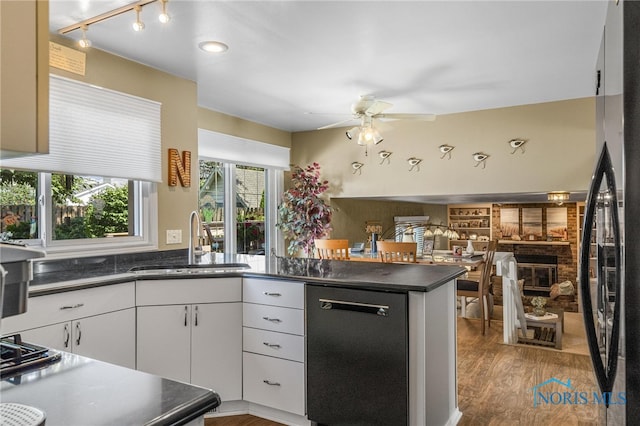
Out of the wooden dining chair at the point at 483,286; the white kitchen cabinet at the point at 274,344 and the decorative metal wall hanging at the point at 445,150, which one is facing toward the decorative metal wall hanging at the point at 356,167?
the wooden dining chair

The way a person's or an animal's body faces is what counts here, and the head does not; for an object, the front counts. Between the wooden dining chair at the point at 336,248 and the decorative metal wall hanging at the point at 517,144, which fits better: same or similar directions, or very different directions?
very different directions

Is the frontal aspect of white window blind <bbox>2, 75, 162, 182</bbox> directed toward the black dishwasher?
yes

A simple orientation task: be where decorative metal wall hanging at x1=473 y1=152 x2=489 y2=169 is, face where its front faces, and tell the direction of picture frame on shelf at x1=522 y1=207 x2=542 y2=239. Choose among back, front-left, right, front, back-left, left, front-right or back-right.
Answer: back

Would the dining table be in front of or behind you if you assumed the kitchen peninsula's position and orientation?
behind

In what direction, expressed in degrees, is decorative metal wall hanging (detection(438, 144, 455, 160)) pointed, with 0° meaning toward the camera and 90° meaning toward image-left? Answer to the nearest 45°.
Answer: approximately 0°

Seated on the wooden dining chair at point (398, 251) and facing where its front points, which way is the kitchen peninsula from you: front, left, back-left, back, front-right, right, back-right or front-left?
back

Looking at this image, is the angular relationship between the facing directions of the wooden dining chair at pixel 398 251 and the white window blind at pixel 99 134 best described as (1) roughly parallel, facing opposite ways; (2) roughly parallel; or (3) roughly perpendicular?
roughly perpendicular

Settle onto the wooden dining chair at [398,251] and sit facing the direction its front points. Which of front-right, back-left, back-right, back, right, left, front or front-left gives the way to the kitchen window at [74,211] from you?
back-left

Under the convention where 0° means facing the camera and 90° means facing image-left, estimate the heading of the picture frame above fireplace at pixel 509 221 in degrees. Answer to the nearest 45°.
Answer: approximately 0°

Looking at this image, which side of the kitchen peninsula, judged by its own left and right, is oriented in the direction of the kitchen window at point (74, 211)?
right

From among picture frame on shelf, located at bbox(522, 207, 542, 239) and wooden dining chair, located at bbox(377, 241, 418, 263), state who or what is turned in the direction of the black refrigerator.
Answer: the picture frame on shelf

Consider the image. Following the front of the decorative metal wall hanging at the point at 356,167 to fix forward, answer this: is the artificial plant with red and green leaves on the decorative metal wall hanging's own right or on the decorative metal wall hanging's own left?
on the decorative metal wall hanging's own right
